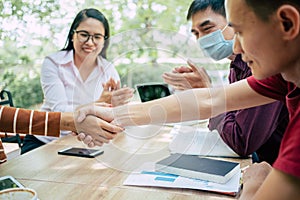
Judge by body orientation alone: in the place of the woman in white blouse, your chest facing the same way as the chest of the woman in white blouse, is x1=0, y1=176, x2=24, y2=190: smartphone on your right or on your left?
on your right

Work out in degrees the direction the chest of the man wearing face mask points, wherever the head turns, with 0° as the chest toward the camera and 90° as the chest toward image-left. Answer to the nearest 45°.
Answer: approximately 45°
